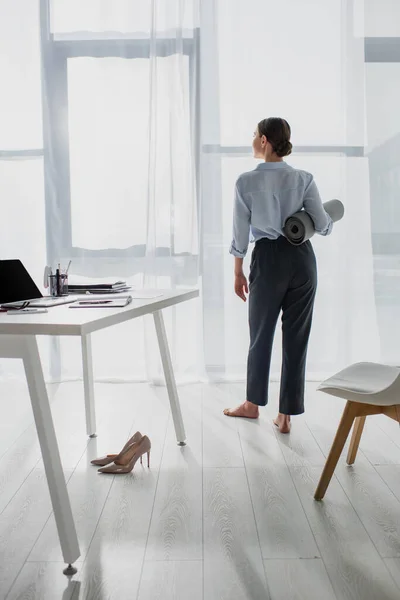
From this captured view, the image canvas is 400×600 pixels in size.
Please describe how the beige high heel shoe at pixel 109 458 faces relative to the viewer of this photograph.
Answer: facing to the left of the viewer

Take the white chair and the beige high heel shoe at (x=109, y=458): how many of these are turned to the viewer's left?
2

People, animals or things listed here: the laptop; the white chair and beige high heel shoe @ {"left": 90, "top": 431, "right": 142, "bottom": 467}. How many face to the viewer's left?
2

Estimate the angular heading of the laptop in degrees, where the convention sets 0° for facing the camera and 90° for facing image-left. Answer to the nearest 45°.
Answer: approximately 315°

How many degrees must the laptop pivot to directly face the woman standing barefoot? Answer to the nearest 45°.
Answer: approximately 45° to its left

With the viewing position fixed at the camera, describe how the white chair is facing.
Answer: facing to the left of the viewer

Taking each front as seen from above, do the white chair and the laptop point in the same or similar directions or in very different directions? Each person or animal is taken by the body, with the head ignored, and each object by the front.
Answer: very different directions

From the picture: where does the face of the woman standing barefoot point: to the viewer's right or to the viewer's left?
to the viewer's left

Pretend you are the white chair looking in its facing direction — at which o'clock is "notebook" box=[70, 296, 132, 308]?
The notebook is roughly at 12 o'clock from the white chair.
